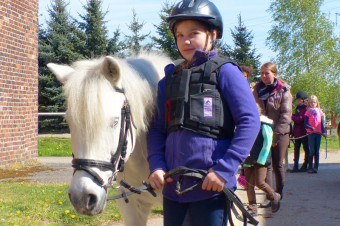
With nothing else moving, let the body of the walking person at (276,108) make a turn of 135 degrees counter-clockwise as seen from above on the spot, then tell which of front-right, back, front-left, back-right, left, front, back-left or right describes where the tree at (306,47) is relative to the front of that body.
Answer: left

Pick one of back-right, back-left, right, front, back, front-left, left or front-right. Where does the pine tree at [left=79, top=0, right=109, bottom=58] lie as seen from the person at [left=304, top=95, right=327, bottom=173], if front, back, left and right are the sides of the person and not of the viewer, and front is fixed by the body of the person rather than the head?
back-right

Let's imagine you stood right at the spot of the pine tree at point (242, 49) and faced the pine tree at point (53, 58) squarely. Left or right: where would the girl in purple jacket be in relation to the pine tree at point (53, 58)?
left

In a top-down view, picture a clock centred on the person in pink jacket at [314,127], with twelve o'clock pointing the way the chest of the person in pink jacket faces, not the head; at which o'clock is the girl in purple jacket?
The girl in purple jacket is roughly at 12 o'clock from the person in pink jacket.

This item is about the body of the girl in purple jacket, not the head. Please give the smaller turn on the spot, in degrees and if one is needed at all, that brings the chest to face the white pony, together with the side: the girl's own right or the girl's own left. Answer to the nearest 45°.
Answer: approximately 45° to the girl's own right

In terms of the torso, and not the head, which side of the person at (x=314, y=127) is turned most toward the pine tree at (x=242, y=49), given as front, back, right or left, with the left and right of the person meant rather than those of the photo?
back

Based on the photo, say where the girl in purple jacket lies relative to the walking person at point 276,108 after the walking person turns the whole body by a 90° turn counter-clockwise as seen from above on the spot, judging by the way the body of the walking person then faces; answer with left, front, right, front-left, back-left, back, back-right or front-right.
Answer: front-right

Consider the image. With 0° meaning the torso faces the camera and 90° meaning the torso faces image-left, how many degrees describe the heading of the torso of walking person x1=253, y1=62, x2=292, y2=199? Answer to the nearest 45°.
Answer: approximately 45°

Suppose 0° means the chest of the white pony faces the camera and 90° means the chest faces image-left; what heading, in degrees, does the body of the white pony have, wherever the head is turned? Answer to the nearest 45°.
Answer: approximately 45°

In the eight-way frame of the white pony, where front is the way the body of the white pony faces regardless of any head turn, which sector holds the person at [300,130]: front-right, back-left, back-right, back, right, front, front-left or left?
back

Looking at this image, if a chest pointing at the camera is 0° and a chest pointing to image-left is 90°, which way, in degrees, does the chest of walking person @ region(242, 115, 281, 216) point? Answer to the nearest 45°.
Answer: approximately 45°

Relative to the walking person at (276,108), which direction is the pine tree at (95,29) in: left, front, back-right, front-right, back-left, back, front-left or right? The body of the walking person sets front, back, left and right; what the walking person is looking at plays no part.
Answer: right

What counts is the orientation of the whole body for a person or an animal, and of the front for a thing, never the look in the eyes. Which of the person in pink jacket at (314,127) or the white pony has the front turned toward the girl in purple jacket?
the person in pink jacket

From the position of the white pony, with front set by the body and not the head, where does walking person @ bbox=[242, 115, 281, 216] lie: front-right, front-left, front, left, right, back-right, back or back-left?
back
